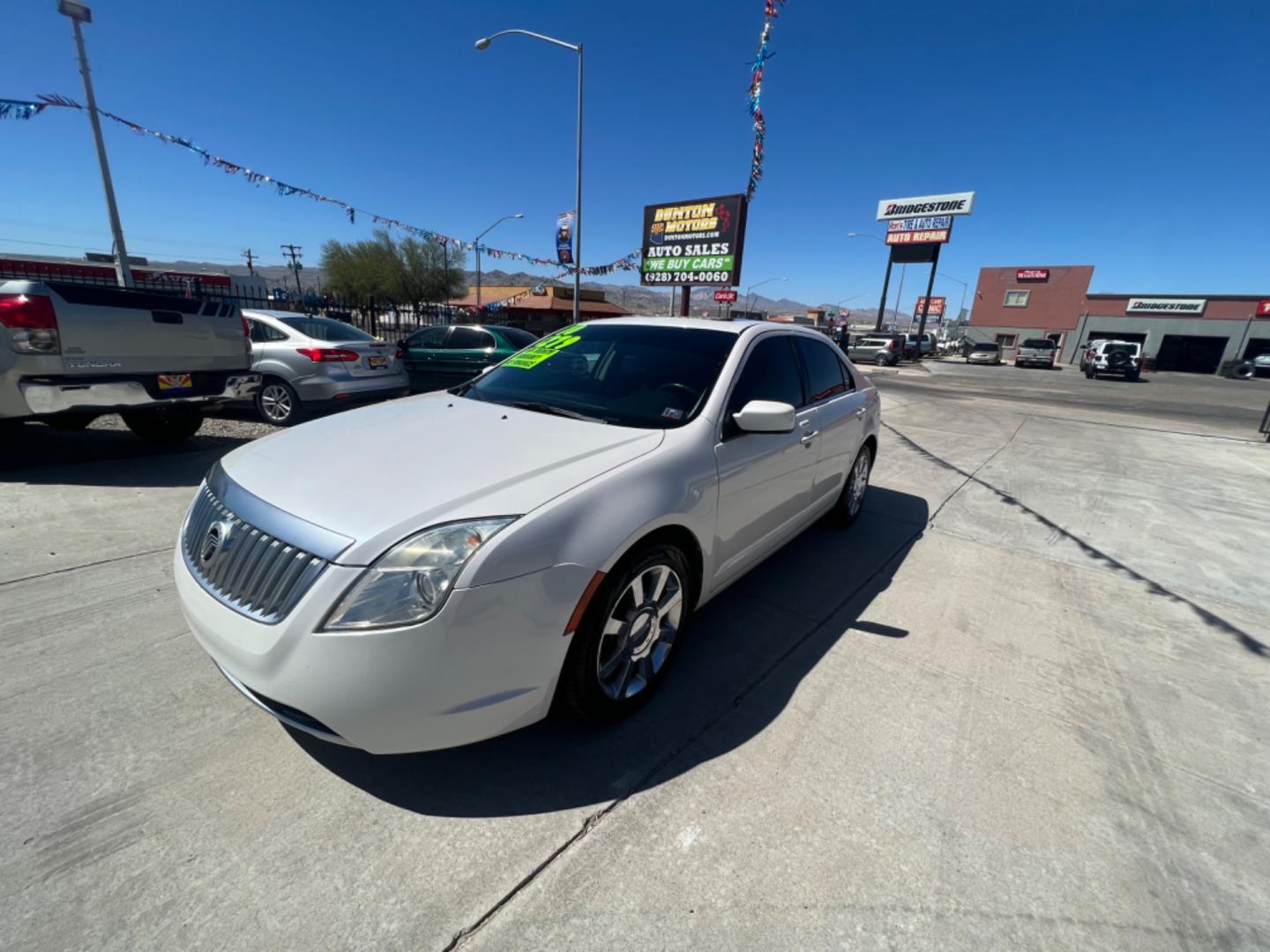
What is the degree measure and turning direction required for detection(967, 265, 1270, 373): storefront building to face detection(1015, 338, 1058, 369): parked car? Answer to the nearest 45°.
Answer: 0° — it already faces it

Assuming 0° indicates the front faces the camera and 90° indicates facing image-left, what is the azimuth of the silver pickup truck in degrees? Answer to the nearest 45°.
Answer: approximately 135°

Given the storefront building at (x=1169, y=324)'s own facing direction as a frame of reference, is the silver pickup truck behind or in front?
in front

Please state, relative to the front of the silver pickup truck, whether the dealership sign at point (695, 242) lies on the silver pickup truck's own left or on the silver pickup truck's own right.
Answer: on the silver pickup truck's own right

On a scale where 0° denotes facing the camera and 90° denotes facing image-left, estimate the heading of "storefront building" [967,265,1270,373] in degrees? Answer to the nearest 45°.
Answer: approximately 0°

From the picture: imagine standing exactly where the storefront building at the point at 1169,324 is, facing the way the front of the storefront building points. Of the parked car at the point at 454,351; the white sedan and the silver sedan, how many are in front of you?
3

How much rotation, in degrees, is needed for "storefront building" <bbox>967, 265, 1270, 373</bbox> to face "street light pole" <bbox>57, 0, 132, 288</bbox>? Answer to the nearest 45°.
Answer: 0° — it already faces it

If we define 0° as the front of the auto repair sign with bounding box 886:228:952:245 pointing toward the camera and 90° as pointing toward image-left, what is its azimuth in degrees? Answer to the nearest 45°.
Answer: approximately 0°

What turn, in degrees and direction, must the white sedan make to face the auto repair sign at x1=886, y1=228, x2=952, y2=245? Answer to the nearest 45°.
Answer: approximately 180°

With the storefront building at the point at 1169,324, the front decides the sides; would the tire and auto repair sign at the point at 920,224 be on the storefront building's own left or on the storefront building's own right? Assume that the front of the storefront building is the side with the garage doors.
on the storefront building's own right
